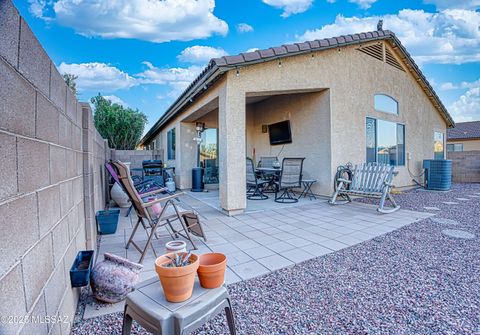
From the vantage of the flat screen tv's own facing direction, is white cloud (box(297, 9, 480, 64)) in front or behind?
behind

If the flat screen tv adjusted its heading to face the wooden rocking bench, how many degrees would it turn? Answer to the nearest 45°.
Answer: approximately 90° to its left

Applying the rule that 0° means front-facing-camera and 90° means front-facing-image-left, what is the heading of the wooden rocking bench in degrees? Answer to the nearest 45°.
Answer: approximately 45°
